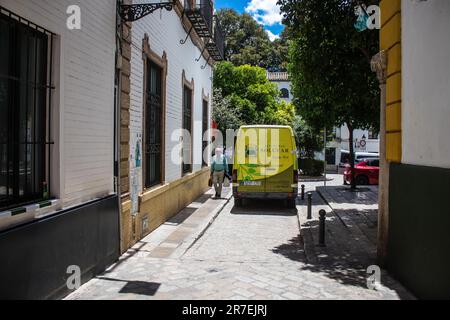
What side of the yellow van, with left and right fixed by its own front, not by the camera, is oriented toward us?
back

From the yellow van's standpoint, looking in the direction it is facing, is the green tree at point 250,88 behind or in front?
in front

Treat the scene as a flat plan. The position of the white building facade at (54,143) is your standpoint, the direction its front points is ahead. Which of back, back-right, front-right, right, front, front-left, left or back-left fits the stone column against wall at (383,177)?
front-left

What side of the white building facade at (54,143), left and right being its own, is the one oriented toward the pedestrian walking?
left

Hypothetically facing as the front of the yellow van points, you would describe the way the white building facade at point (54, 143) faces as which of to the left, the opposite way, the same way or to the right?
to the right

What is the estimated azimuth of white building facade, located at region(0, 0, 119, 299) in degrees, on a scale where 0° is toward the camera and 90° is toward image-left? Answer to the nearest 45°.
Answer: approximately 315°
